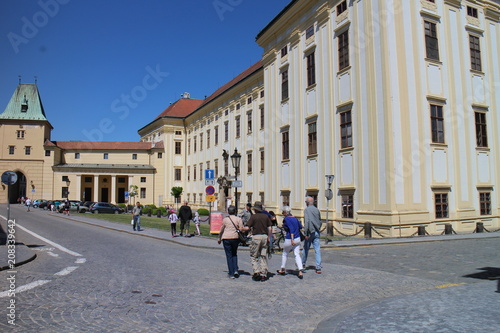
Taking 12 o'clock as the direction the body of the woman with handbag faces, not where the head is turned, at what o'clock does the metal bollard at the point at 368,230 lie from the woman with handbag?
The metal bollard is roughly at 1 o'clock from the woman with handbag.

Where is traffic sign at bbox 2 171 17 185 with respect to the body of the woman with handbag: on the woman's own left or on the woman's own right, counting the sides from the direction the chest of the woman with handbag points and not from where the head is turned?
on the woman's own left

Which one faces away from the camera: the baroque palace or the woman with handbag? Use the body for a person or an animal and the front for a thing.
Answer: the woman with handbag

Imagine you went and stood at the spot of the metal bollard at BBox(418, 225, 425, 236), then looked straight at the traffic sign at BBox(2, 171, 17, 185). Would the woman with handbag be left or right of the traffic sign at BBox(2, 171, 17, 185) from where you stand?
left

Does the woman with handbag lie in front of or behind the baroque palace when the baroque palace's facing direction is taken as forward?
in front

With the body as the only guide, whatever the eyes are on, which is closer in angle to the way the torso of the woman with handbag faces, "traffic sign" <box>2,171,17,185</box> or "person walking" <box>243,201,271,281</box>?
the traffic sign

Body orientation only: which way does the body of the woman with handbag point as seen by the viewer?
away from the camera

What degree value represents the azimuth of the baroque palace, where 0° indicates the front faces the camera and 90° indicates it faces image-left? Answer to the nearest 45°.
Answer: approximately 45°

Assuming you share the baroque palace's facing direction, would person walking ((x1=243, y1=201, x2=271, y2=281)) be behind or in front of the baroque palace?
in front

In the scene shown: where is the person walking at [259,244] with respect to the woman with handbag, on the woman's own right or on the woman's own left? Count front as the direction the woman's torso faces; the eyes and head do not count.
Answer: on the woman's own right
